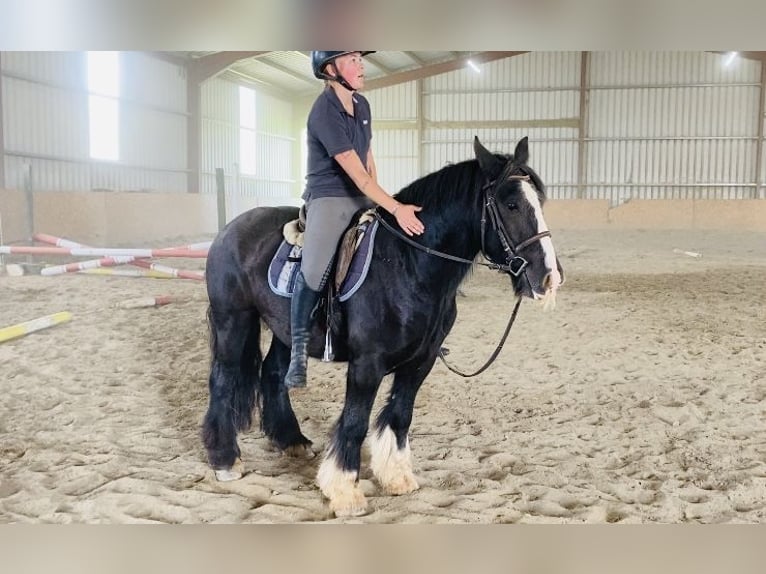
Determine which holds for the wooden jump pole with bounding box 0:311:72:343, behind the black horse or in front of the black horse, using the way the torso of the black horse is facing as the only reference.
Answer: behind

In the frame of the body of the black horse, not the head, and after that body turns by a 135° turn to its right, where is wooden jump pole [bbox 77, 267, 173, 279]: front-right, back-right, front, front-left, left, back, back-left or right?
front-right

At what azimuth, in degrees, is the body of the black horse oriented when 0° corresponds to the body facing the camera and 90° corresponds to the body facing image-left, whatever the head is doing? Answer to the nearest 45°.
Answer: approximately 315°

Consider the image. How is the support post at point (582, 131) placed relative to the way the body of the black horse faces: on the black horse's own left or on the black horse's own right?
on the black horse's own left

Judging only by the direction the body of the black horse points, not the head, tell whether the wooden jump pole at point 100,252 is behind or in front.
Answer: behind
